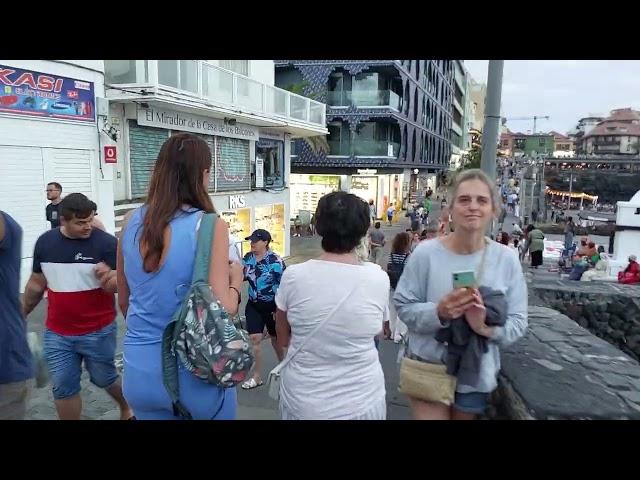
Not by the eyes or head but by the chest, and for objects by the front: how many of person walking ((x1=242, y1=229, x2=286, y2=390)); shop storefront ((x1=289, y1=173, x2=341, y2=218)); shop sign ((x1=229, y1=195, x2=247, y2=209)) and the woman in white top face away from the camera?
1

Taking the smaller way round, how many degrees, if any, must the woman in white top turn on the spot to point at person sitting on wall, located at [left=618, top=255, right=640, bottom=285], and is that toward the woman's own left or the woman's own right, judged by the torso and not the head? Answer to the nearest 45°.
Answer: approximately 45° to the woman's own right

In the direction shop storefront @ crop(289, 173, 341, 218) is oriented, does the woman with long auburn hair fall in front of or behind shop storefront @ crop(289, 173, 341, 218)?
in front

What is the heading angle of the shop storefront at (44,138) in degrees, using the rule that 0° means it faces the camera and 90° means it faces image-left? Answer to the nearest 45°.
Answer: approximately 315°

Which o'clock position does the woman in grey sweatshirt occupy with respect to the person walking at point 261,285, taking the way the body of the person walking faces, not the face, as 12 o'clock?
The woman in grey sweatshirt is roughly at 10 o'clock from the person walking.

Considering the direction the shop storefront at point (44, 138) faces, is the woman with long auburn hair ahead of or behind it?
ahead

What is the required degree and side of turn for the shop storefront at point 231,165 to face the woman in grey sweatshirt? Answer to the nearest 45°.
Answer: approximately 45° to its right

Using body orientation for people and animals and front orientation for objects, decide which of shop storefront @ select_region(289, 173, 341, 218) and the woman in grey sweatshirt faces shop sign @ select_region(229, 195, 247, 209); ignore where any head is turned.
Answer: the shop storefront

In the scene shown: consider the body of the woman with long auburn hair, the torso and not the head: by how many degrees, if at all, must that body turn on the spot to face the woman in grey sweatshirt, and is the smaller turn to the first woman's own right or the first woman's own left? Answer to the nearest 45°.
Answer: approximately 45° to the first woman's own right

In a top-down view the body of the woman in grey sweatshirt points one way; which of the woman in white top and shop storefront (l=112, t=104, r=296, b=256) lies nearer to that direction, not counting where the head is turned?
the woman in white top

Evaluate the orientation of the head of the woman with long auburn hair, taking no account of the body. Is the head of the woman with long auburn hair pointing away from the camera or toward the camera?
away from the camera

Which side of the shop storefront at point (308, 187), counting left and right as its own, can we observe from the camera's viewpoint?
front
